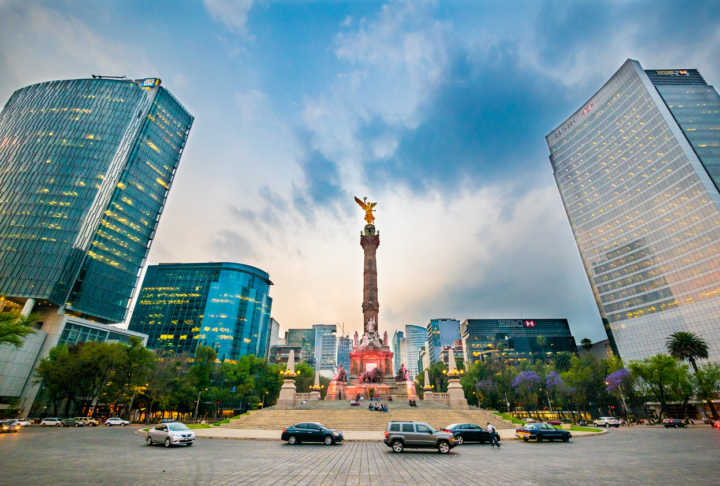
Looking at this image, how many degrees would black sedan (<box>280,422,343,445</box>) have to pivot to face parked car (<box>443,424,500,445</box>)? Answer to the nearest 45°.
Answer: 0° — it already faces it

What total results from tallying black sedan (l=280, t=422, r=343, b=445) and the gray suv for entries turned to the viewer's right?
2

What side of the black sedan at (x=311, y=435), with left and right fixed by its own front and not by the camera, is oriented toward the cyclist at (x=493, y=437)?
front

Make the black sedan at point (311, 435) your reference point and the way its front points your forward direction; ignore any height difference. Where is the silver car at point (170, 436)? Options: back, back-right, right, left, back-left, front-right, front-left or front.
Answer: back

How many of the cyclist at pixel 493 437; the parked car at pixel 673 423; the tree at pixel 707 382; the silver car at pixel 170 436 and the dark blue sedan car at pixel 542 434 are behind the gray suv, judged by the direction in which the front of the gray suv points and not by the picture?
1

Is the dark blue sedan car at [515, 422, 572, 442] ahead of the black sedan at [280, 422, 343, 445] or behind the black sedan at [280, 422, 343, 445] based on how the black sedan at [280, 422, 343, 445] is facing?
ahead

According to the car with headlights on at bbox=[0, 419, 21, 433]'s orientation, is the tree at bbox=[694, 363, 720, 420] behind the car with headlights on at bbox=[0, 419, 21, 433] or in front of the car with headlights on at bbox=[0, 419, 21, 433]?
in front

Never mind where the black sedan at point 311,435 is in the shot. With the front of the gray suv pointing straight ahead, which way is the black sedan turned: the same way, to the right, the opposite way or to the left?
the same way

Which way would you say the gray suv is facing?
to the viewer's right

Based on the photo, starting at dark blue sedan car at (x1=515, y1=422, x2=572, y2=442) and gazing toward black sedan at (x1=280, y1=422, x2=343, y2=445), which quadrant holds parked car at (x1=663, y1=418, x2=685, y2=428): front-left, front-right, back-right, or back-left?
back-right

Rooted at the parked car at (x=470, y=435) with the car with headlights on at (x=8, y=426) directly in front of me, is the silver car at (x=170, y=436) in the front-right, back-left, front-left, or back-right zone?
front-left

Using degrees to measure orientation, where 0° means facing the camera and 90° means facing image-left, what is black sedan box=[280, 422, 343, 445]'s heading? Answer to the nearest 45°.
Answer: approximately 270°

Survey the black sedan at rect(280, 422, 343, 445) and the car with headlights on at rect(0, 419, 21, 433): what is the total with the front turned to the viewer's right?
1

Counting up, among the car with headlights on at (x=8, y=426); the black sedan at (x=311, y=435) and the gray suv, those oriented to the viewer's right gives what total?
2

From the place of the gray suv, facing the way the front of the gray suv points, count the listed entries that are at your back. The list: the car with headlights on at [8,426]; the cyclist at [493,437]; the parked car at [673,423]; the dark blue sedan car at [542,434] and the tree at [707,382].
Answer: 1
